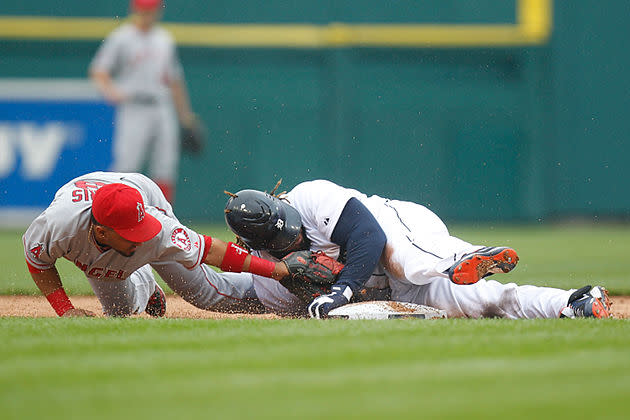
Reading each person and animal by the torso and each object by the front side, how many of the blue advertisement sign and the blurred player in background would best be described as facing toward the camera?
2

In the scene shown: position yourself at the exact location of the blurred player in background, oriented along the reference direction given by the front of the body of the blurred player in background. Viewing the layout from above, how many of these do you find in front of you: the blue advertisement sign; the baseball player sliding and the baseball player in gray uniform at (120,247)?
2

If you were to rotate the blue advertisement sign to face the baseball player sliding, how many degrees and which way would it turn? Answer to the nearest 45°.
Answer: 0° — it already faces them

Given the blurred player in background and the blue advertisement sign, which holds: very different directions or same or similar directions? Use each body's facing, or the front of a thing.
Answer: same or similar directions

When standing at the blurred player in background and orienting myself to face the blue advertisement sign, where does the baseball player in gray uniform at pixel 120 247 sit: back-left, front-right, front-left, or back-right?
back-left

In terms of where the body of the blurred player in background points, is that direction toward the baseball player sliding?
yes

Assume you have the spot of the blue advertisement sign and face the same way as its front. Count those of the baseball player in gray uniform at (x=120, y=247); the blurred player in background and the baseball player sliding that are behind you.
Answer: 0

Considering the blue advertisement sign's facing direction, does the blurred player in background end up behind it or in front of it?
in front

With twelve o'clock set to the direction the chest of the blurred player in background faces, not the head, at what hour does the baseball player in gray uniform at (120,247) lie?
The baseball player in gray uniform is roughly at 12 o'clock from the blurred player in background.

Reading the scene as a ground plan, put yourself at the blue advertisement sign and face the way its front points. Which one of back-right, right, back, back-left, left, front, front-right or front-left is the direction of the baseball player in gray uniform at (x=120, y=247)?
front

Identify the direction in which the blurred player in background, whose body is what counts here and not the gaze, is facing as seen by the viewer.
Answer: toward the camera

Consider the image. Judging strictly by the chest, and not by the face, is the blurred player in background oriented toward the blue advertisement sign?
no

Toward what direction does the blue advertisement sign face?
toward the camera
